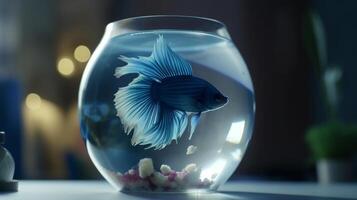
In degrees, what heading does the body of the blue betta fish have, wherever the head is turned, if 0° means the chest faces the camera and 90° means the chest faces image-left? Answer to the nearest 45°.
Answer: approximately 270°

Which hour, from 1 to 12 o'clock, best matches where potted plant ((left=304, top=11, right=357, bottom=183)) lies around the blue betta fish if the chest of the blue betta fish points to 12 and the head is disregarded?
The potted plant is roughly at 10 o'clock from the blue betta fish.
